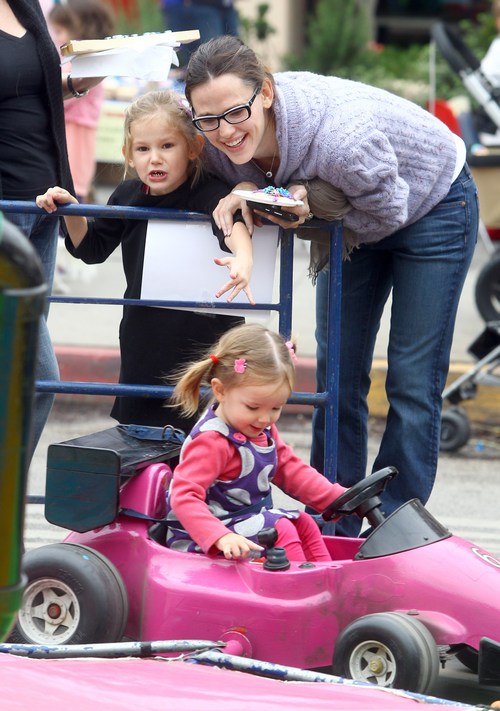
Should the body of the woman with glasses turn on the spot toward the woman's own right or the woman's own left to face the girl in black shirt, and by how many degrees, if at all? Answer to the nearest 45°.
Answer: approximately 45° to the woman's own right

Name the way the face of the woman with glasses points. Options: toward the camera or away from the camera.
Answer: toward the camera

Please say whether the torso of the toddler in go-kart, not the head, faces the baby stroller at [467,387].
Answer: no

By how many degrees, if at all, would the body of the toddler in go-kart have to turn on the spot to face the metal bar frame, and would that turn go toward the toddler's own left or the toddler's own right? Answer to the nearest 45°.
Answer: approximately 135° to the toddler's own left

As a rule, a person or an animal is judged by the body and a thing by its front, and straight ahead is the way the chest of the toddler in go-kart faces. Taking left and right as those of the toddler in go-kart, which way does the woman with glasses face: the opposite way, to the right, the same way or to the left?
to the right

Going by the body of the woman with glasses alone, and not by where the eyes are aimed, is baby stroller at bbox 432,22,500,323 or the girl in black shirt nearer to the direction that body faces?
the girl in black shirt

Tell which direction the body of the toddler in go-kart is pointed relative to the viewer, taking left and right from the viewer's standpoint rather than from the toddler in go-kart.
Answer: facing the viewer and to the right of the viewer

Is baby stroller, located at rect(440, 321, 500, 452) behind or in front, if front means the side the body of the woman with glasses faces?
behind

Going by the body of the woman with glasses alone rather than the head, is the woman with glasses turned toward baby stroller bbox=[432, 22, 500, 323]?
no
